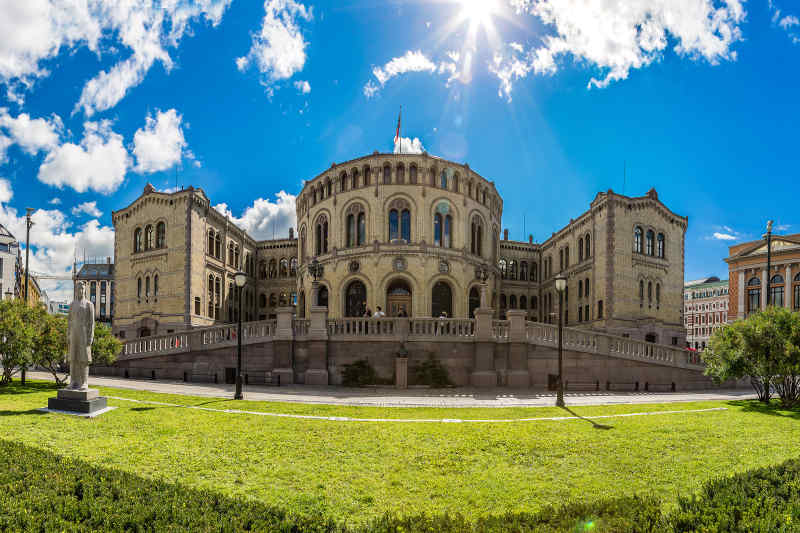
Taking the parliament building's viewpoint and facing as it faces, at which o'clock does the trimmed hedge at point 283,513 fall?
The trimmed hedge is roughly at 12 o'clock from the parliament building.

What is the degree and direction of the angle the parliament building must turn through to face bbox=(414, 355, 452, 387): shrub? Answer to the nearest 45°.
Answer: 0° — it already faces it

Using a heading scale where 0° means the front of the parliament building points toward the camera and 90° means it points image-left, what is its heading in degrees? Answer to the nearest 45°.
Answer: approximately 0°

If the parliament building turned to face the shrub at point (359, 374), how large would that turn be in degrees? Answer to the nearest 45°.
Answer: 0° — it already faces it
